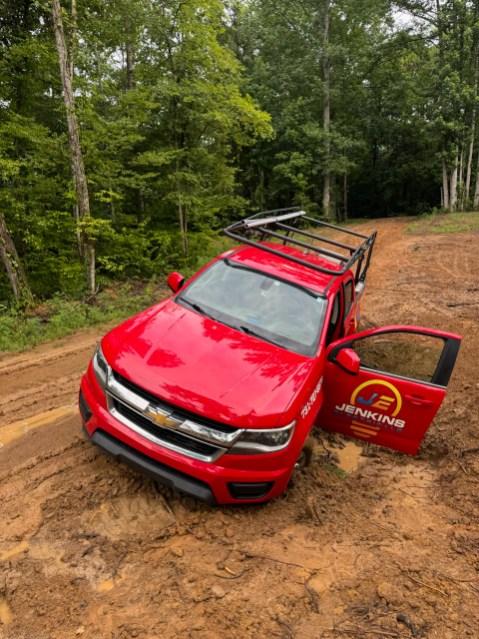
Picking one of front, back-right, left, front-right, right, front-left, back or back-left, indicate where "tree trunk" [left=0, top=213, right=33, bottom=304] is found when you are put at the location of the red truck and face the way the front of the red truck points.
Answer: right

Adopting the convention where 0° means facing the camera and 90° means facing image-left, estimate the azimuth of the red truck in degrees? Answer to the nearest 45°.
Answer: approximately 45°

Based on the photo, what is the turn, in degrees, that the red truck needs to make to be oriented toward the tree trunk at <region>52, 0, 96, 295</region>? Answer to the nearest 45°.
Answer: approximately 90° to its right

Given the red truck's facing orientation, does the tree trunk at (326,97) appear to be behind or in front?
behind

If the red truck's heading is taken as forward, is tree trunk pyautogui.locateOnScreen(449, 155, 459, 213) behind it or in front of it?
behind

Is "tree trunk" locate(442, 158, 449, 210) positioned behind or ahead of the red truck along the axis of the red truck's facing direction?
behind
